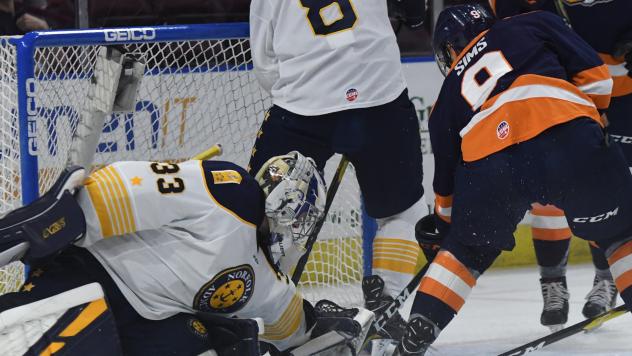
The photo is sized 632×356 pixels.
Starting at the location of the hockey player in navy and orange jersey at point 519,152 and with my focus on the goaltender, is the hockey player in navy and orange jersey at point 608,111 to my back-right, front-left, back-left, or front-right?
back-right

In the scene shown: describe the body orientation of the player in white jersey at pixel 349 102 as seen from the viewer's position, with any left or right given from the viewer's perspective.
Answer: facing away from the viewer

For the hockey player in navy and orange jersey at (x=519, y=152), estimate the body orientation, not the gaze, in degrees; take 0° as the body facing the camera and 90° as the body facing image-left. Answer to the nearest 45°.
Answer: approximately 135°

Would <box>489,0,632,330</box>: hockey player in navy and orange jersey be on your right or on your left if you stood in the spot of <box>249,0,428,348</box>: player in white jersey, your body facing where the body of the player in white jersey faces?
on your right

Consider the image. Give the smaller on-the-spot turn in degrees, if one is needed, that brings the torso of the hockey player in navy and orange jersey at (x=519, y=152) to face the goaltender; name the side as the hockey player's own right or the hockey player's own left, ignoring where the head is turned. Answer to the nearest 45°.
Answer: approximately 90° to the hockey player's own left

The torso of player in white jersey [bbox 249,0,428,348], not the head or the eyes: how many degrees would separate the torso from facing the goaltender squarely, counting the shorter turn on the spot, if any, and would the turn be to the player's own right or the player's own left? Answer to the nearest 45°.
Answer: approximately 135° to the player's own left

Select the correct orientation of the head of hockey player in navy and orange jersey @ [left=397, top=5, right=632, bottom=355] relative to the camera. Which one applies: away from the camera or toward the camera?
away from the camera
